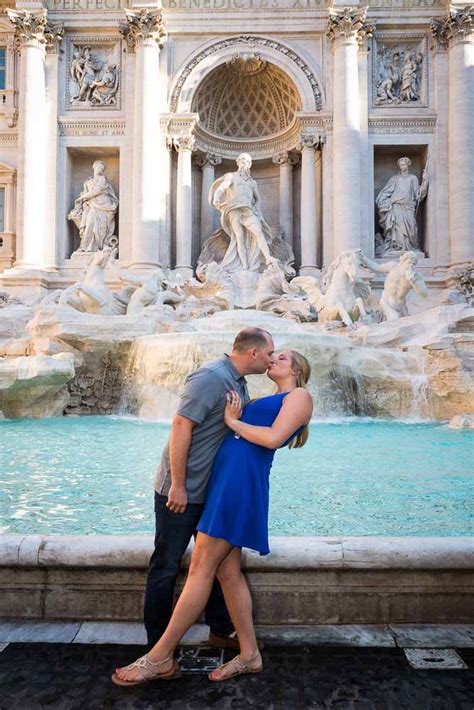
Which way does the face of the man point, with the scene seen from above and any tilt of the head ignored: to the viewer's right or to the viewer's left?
to the viewer's right

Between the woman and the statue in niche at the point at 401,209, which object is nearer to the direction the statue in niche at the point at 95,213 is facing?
the woman

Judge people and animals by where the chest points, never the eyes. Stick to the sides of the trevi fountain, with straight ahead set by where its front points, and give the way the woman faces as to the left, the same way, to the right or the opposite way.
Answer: to the right

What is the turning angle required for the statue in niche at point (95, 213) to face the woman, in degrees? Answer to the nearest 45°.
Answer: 0° — it already faces them

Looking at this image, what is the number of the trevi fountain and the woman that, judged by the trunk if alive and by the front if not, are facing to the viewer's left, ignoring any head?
1

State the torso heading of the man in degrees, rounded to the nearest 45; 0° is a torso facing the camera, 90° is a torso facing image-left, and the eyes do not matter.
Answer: approximately 270°

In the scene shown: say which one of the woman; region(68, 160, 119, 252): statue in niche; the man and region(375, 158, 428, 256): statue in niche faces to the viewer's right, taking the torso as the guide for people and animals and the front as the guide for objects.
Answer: the man

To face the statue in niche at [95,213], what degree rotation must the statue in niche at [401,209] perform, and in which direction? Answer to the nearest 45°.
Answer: approximately 90° to its right

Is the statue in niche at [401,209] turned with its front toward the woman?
yes

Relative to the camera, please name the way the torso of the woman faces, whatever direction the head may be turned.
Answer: to the viewer's left

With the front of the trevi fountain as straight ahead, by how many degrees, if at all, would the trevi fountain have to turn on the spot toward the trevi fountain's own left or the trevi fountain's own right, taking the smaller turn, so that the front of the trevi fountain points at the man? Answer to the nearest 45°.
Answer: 0° — it already faces them
